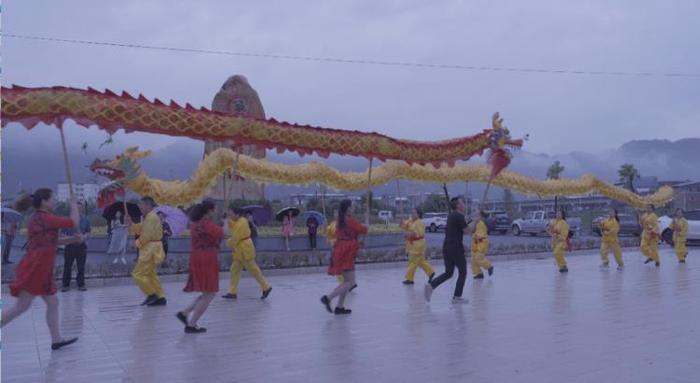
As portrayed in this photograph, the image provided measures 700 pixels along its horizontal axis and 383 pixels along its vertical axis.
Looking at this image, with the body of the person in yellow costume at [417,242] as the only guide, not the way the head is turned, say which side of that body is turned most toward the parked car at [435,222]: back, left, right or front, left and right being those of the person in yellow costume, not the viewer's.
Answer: right

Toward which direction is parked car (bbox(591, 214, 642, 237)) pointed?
to the viewer's left

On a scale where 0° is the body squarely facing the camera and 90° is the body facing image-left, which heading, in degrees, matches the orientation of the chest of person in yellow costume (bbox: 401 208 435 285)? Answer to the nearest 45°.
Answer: approximately 90°

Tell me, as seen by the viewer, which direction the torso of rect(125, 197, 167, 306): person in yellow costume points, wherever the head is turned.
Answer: to the viewer's left

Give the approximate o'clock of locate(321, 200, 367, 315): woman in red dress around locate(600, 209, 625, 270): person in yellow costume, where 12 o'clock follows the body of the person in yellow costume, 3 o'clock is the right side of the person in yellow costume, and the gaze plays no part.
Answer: The woman in red dress is roughly at 11 o'clock from the person in yellow costume.

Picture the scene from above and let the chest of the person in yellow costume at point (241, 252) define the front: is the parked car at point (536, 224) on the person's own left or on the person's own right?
on the person's own right

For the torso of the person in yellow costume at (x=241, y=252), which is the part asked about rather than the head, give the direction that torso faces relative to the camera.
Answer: to the viewer's left
